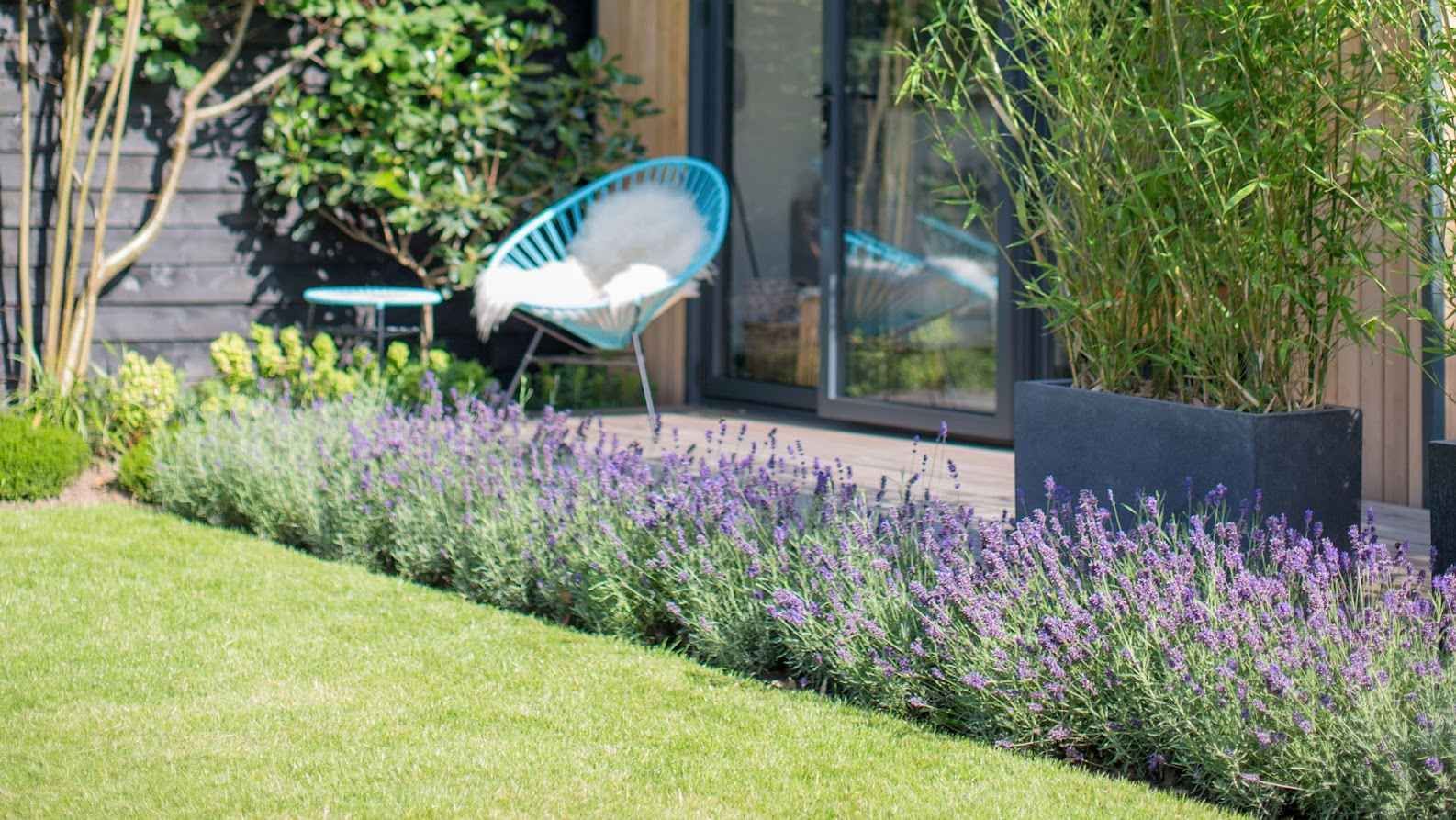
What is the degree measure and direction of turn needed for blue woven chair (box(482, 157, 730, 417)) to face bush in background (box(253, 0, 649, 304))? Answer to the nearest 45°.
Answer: approximately 90° to its right

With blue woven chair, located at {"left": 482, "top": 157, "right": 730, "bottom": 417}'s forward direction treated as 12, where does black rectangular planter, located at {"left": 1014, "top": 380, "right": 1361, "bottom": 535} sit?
The black rectangular planter is roughly at 10 o'clock from the blue woven chair.

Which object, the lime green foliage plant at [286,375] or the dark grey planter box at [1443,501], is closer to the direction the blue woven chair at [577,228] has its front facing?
the lime green foliage plant

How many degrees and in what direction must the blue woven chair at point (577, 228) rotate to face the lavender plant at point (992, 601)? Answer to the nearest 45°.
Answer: approximately 45° to its left

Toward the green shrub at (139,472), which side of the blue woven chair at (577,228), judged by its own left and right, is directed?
front

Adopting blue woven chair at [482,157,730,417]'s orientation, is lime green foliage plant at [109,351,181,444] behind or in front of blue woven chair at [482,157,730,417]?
in front

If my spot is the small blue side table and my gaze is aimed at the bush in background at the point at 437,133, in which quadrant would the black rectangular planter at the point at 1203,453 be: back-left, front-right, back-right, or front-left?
back-right

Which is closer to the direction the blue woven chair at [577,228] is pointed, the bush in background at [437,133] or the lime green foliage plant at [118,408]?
the lime green foliage plant

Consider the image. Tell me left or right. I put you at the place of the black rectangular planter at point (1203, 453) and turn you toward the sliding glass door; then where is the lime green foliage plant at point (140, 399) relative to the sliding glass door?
left

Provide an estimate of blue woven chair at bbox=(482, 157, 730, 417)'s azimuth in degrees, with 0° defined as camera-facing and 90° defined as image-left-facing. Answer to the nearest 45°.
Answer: approximately 45°

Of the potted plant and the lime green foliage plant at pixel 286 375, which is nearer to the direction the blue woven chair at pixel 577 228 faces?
the lime green foliage plant
